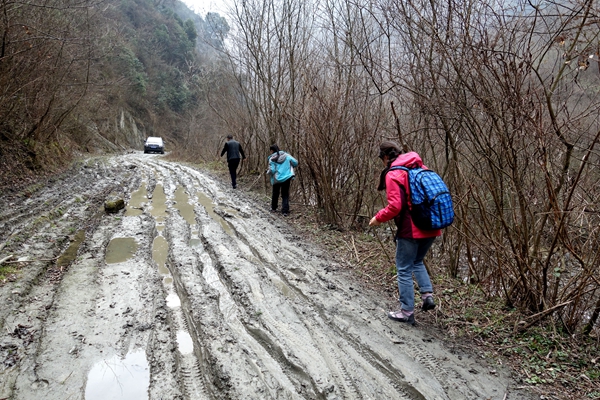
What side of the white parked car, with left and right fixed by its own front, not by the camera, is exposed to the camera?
front

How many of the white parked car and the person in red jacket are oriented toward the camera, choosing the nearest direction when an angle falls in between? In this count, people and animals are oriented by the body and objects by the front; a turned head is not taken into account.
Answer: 1

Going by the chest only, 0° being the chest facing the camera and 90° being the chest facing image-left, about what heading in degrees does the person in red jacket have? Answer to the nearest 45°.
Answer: approximately 90°

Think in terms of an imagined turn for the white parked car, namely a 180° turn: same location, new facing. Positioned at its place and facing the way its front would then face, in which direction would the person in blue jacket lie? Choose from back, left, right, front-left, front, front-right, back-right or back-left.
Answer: back

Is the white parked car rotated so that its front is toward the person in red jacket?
yes

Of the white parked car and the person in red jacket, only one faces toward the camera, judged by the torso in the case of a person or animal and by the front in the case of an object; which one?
the white parked car

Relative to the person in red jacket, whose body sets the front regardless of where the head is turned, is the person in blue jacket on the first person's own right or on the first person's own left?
on the first person's own right

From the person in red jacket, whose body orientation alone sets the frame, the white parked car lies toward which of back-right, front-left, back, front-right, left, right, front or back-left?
front-right
